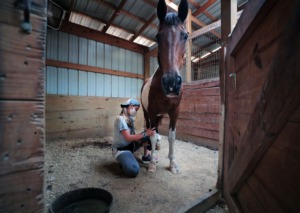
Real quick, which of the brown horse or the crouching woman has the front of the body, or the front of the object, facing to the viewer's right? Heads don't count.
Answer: the crouching woman

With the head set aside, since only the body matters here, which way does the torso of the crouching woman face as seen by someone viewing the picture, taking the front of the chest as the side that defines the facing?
to the viewer's right

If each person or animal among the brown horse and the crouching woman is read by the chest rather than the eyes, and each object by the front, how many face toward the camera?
1

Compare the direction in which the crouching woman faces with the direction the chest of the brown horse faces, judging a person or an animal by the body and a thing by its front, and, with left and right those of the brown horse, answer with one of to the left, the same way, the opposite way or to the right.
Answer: to the left

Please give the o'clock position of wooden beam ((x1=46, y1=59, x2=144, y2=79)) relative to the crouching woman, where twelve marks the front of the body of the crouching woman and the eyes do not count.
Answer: The wooden beam is roughly at 8 o'clock from the crouching woman.

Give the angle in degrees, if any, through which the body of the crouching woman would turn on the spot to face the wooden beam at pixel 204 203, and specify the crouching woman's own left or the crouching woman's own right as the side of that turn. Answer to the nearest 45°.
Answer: approximately 45° to the crouching woman's own right

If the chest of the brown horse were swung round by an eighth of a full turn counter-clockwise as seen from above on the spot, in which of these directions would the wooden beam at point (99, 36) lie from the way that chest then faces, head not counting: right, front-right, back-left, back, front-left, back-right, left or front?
back

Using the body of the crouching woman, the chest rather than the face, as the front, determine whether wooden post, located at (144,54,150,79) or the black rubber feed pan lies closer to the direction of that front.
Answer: the wooden post
